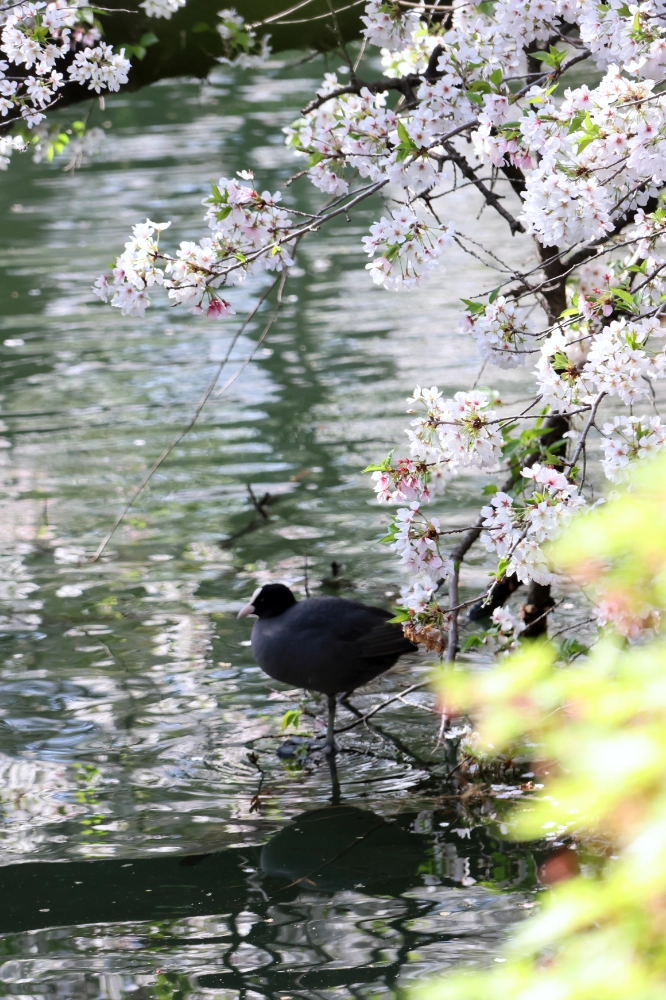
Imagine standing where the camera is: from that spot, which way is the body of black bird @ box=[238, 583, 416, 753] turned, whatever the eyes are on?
to the viewer's left
